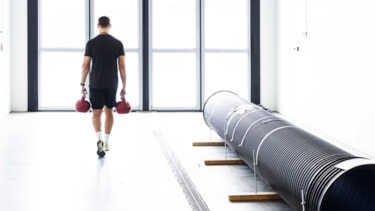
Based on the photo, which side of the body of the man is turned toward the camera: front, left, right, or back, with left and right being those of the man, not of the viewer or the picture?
back

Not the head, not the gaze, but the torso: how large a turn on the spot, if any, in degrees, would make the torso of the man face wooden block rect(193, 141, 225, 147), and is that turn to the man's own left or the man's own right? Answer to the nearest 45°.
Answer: approximately 45° to the man's own right

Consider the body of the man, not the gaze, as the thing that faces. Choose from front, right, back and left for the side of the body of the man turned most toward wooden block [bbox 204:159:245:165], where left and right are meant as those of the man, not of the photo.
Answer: right

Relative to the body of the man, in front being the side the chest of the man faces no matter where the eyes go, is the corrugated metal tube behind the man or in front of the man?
behind

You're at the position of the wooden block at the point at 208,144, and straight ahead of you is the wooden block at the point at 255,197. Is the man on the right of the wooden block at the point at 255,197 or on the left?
right
